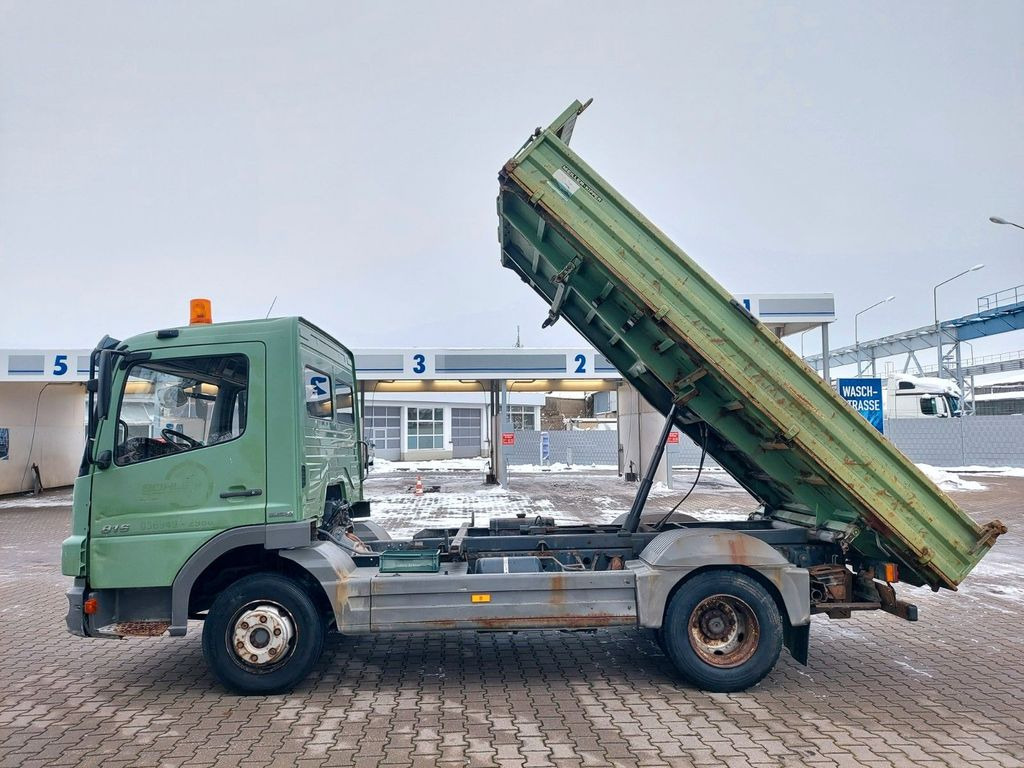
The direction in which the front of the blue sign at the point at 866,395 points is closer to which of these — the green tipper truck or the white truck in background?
the green tipper truck

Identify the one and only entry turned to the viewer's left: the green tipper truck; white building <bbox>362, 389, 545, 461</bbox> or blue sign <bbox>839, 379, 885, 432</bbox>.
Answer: the green tipper truck

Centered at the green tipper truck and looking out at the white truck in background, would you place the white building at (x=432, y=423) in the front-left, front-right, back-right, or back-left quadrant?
front-left

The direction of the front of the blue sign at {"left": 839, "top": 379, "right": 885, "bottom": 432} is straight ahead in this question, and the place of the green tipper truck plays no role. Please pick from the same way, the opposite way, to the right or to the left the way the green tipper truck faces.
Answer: to the right

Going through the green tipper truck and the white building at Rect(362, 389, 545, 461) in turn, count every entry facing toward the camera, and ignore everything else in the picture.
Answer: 1

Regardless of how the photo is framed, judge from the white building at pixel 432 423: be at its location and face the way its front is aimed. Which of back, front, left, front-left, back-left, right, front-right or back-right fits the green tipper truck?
front

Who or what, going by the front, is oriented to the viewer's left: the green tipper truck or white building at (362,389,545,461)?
the green tipper truck

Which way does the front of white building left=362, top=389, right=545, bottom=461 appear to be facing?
toward the camera

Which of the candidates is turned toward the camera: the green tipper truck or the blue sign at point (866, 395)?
the blue sign

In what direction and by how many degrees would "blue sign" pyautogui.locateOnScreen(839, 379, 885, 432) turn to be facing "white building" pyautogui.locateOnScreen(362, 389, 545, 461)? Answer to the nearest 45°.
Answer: approximately 135° to its right

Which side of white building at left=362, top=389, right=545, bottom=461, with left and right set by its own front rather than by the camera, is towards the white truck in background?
left

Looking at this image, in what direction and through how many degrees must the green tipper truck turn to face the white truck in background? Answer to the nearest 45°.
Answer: approximately 135° to its right

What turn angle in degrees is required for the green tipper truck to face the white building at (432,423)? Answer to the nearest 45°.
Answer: approximately 90° to its right

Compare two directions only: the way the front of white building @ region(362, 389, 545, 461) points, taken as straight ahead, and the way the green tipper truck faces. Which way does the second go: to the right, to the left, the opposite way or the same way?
to the right

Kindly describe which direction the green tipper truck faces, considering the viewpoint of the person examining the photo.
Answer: facing to the left of the viewer
